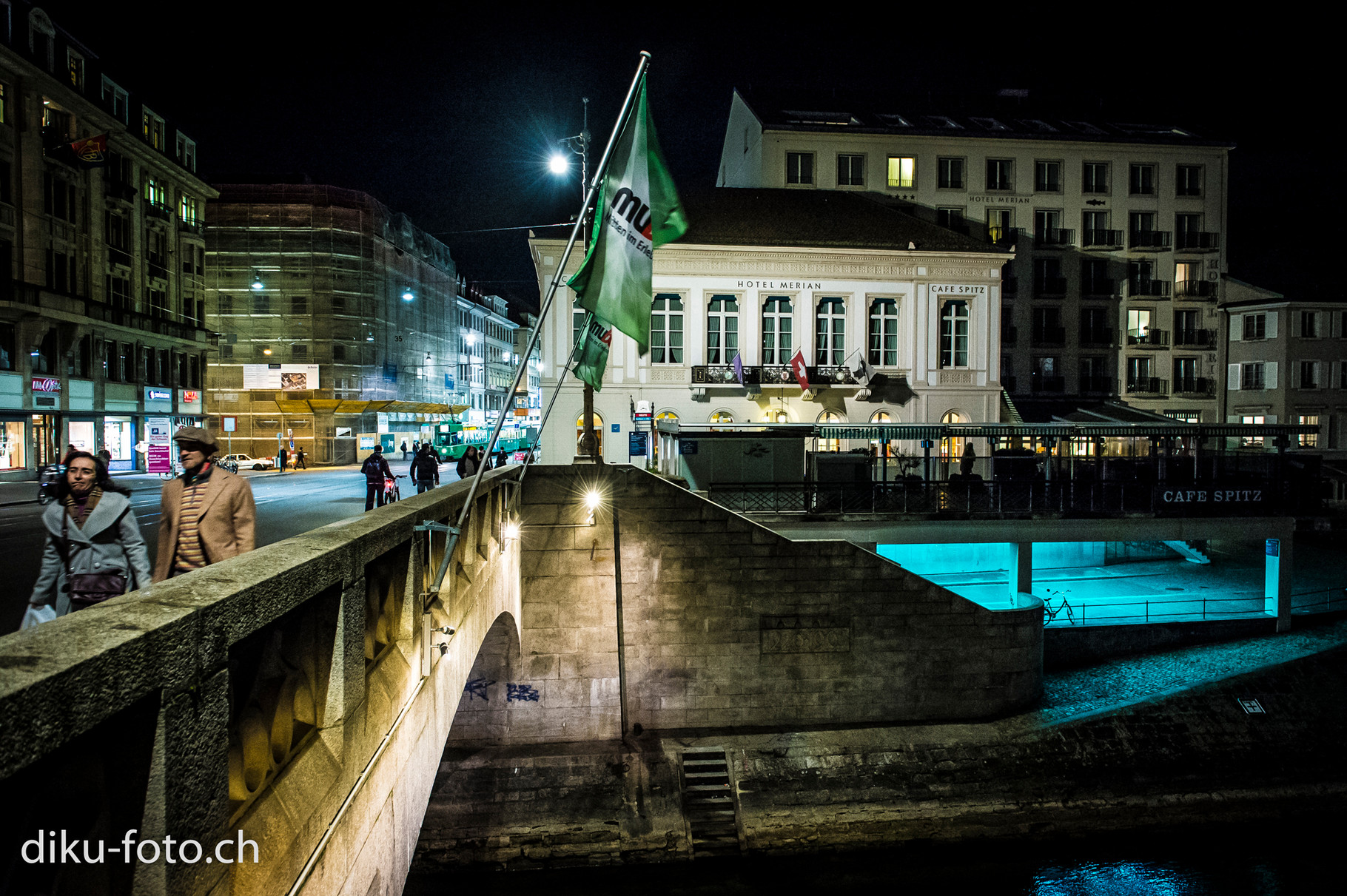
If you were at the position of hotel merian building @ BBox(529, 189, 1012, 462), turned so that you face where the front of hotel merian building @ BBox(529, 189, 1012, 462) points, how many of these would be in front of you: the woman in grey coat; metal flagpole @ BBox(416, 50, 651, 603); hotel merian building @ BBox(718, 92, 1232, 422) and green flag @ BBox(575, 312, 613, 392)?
3

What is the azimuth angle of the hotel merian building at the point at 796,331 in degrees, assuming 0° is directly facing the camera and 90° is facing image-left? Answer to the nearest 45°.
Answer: approximately 0°

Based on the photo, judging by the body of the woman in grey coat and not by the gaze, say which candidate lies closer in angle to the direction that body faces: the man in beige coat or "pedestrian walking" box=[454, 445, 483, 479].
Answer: the man in beige coat

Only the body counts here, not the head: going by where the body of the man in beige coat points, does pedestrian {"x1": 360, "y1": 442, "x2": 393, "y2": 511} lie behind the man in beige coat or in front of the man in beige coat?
behind
